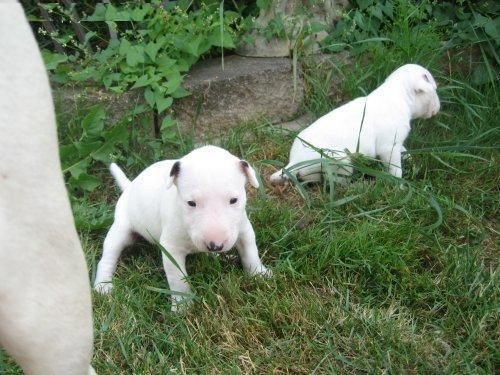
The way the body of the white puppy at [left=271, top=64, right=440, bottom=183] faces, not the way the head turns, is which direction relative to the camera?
to the viewer's right

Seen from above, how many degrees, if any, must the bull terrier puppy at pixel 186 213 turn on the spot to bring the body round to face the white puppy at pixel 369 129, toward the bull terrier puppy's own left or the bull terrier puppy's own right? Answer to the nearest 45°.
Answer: approximately 90° to the bull terrier puppy's own left

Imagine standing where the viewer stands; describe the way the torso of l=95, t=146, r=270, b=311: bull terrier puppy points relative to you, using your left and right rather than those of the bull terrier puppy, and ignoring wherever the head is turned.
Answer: facing the viewer and to the right of the viewer

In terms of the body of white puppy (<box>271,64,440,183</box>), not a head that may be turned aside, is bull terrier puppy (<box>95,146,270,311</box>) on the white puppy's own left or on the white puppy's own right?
on the white puppy's own right

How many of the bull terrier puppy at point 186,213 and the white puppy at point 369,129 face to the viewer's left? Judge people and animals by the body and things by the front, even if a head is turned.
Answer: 0
